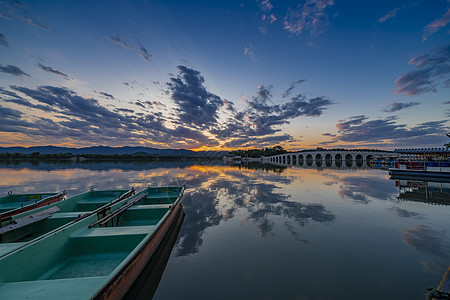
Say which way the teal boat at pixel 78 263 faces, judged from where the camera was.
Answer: facing away from the viewer and to the right of the viewer

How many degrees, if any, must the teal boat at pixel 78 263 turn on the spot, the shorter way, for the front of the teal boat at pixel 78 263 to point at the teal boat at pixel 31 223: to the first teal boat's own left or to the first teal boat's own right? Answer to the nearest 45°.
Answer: approximately 90° to the first teal boat's own left

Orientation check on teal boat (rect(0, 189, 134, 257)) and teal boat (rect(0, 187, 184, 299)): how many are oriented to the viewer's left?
0

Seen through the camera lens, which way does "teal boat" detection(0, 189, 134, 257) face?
facing away from the viewer and to the right of the viewer

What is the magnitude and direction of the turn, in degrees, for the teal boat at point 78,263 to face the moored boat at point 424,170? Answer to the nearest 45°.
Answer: approximately 45° to its right
